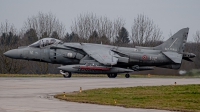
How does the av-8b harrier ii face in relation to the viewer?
to the viewer's left
